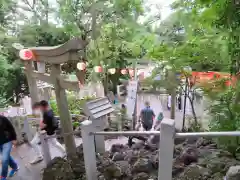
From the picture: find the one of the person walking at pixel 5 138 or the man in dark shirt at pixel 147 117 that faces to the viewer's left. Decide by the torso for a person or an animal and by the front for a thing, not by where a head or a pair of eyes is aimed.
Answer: the person walking
